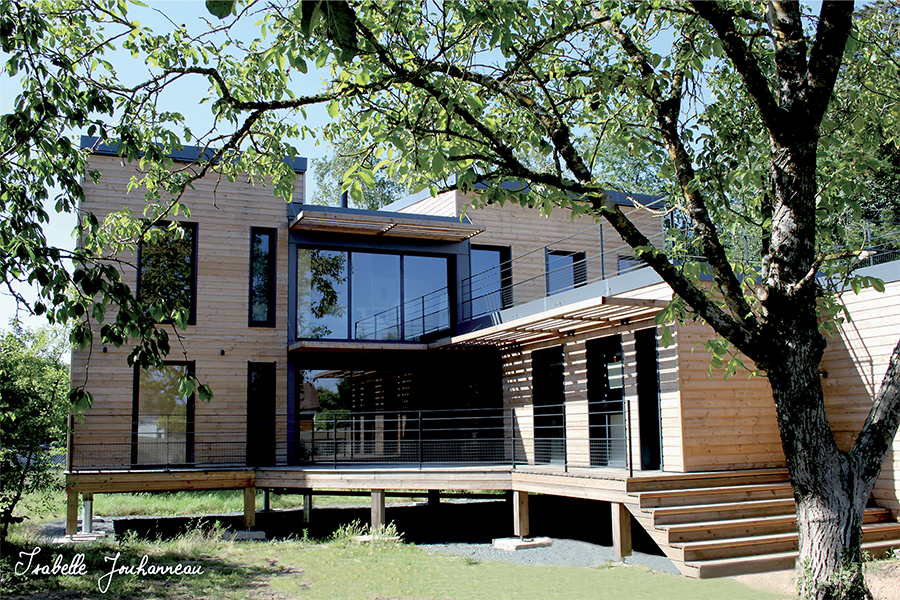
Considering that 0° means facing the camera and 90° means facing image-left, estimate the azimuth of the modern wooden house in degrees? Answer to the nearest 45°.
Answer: approximately 0°
